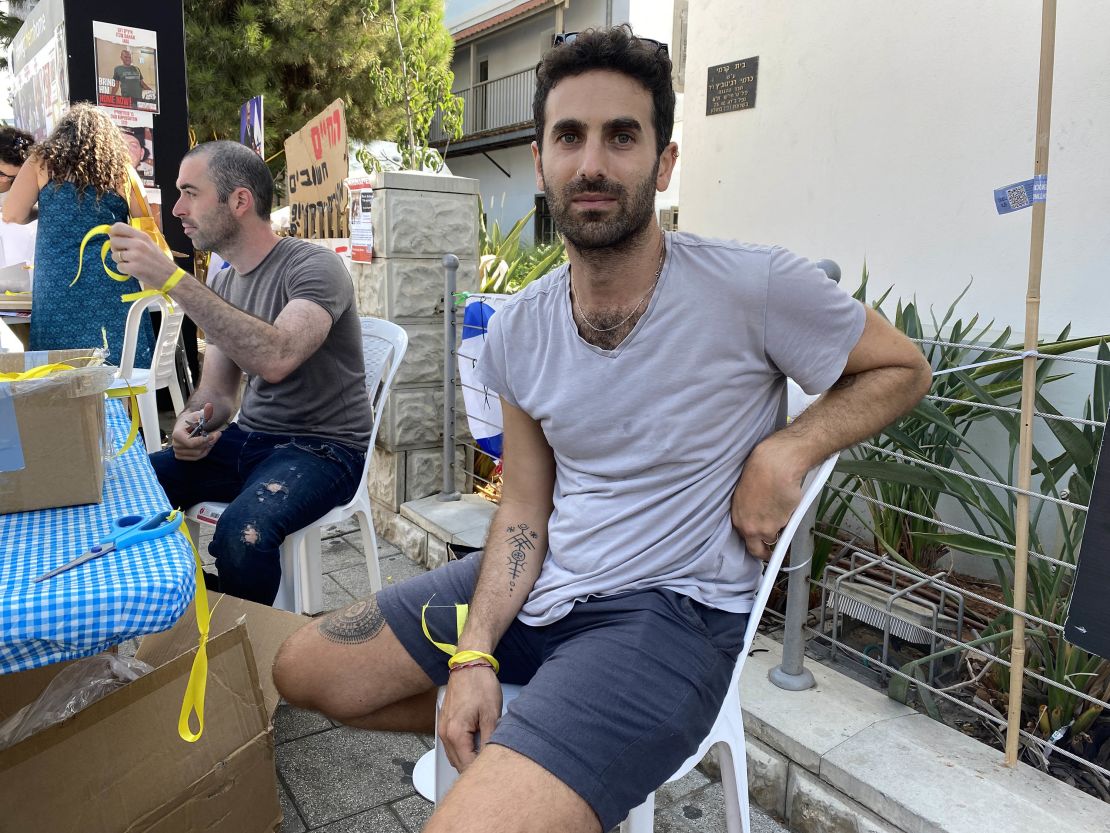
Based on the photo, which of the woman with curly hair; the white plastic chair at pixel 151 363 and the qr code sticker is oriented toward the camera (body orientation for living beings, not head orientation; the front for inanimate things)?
the qr code sticker

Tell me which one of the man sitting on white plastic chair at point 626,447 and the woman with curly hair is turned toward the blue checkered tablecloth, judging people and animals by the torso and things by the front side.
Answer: the man sitting on white plastic chair

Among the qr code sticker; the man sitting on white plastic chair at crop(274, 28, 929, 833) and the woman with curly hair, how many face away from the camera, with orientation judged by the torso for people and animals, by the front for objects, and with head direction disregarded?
1

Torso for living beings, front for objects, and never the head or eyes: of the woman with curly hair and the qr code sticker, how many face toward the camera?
1

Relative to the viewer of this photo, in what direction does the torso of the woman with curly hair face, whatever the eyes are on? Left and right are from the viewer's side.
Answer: facing away from the viewer

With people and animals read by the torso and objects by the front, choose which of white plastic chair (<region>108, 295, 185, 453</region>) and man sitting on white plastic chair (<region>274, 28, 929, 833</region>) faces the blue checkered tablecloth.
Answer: the man sitting on white plastic chair

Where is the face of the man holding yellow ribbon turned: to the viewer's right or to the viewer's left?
to the viewer's left

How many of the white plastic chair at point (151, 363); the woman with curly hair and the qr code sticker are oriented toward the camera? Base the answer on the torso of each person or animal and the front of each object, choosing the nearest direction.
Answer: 1

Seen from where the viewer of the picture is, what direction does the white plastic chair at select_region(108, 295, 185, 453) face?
facing away from the viewer and to the left of the viewer

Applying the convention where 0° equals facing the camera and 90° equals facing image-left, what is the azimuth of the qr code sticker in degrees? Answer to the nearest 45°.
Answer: approximately 0°

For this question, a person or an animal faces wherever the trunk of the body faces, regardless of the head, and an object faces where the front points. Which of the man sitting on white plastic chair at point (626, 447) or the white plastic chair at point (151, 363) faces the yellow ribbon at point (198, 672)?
the man sitting on white plastic chair
